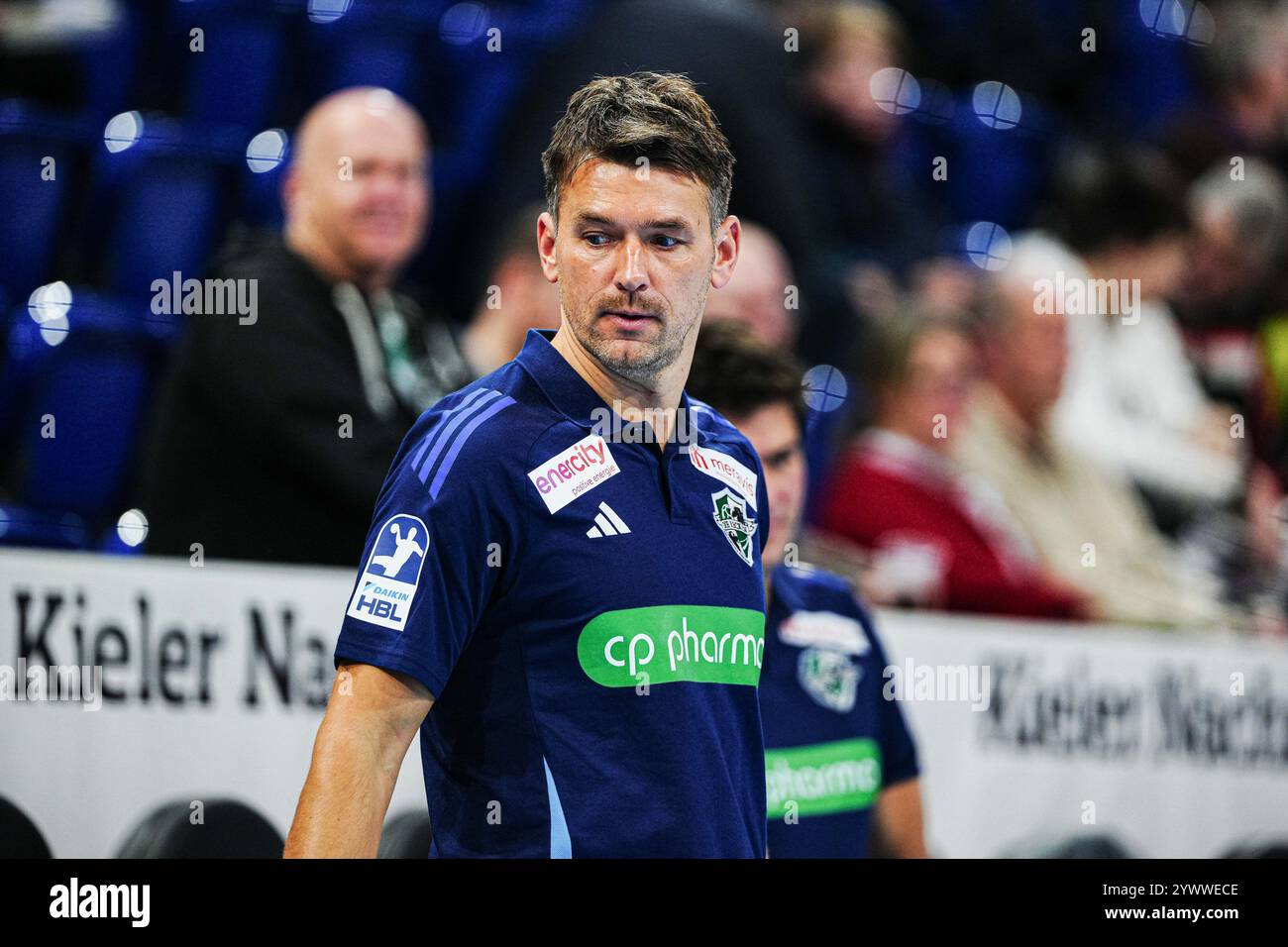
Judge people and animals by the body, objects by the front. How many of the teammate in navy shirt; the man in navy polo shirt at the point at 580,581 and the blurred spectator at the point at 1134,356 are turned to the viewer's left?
0

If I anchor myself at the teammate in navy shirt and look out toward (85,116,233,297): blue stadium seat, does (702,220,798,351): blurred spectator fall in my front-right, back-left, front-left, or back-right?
front-right

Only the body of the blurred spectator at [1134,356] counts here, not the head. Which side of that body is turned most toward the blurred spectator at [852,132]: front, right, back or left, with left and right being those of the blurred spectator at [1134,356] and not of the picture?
right

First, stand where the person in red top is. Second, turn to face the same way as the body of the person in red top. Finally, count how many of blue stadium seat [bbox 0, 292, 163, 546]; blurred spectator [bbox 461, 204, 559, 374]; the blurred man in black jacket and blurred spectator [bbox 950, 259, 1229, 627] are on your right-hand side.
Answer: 3

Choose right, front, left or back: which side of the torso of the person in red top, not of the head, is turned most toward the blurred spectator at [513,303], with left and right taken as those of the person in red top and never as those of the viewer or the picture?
right

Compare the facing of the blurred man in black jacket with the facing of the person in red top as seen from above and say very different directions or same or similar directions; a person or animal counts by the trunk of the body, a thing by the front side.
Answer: same or similar directions

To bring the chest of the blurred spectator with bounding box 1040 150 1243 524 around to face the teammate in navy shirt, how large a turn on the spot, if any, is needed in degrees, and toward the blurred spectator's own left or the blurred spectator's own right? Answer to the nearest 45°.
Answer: approximately 45° to the blurred spectator's own right

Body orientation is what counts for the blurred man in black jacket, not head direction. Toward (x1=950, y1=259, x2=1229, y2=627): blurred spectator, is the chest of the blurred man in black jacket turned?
no

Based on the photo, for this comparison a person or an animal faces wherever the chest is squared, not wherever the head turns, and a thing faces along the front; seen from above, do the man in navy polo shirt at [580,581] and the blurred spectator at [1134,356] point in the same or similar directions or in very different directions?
same or similar directions

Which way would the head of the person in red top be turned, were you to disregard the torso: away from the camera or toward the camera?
toward the camera

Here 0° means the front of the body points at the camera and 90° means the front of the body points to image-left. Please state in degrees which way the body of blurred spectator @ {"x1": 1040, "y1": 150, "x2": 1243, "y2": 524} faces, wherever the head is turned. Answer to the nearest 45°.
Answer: approximately 315°

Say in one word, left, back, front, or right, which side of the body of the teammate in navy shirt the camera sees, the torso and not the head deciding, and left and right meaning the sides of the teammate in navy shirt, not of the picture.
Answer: front

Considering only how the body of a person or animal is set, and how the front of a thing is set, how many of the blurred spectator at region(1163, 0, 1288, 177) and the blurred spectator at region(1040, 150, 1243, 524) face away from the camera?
0

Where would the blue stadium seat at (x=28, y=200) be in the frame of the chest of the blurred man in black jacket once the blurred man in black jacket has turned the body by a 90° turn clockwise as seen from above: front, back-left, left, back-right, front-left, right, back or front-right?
right

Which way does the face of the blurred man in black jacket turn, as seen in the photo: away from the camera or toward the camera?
toward the camera

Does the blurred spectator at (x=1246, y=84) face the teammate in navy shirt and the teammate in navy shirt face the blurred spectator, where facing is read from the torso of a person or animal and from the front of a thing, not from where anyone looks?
no
